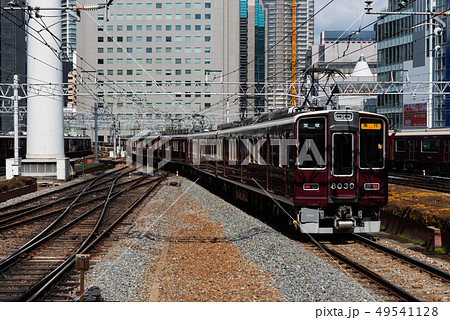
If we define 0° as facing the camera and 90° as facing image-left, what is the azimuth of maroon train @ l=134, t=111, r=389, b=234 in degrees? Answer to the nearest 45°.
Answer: approximately 315°

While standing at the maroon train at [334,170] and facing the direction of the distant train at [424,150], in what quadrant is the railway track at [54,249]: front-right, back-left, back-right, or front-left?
back-left

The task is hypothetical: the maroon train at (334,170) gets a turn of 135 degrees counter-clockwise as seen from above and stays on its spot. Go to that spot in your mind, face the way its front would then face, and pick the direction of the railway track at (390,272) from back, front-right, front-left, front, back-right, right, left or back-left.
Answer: back

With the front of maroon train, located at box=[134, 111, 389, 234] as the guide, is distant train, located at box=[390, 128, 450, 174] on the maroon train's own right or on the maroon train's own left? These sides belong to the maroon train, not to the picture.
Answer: on the maroon train's own left

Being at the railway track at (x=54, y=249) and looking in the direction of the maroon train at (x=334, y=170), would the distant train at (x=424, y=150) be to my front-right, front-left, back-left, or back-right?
front-left
